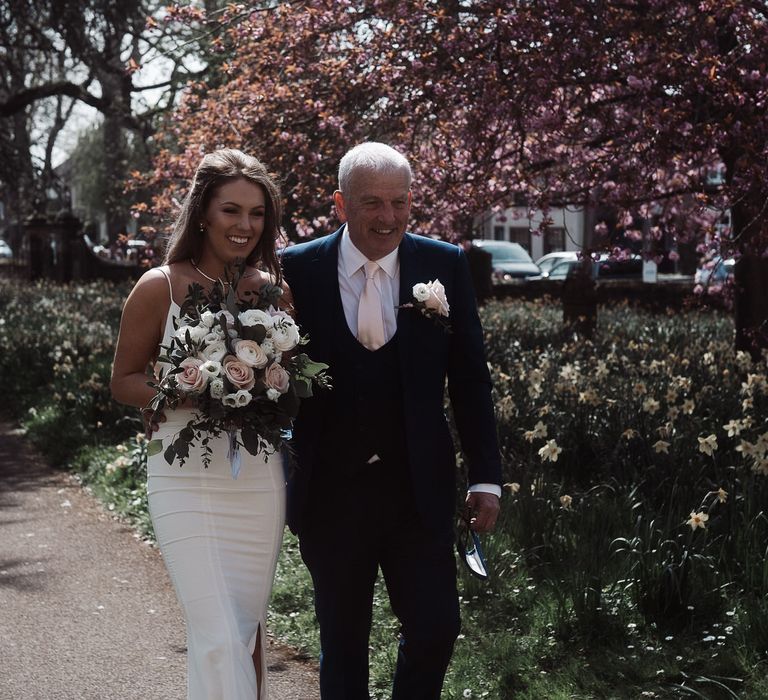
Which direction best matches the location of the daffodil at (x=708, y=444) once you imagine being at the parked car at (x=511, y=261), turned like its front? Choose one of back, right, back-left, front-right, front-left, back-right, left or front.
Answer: right

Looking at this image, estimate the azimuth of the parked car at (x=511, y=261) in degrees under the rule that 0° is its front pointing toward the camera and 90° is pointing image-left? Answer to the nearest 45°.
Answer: approximately 270°

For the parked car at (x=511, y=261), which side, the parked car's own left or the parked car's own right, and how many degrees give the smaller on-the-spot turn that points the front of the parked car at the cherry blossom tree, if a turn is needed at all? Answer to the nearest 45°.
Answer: approximately 90° to the parked car's own right

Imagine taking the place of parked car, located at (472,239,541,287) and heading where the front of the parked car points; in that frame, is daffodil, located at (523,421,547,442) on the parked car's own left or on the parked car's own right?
on the parked car's own right

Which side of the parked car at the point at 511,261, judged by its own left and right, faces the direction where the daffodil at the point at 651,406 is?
right

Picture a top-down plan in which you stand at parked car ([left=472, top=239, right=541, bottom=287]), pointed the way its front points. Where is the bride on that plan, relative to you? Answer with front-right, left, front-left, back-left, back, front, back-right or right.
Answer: right
